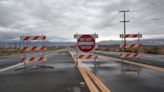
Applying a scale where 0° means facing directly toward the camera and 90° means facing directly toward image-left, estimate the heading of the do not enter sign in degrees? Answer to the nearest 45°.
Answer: approximately 0°
